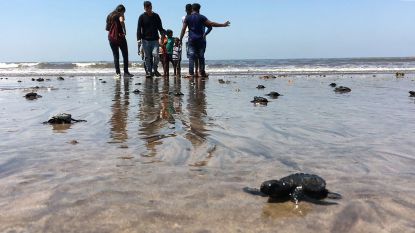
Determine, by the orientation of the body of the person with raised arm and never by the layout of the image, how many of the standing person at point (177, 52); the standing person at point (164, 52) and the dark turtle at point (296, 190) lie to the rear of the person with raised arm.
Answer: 1

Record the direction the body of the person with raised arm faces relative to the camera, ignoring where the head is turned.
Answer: away from the camera

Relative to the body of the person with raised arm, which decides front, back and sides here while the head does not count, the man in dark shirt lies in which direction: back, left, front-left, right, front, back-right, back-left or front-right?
left

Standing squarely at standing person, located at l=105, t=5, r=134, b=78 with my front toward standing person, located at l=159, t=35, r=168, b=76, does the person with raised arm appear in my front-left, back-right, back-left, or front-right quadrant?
front-right

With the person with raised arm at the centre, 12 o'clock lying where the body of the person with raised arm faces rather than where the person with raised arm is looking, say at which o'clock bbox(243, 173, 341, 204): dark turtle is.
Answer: The dark turtle is roughly at 6 o'clock from the person with raised arm.

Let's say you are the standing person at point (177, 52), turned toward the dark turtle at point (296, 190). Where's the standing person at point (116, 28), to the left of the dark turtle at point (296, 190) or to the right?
right
